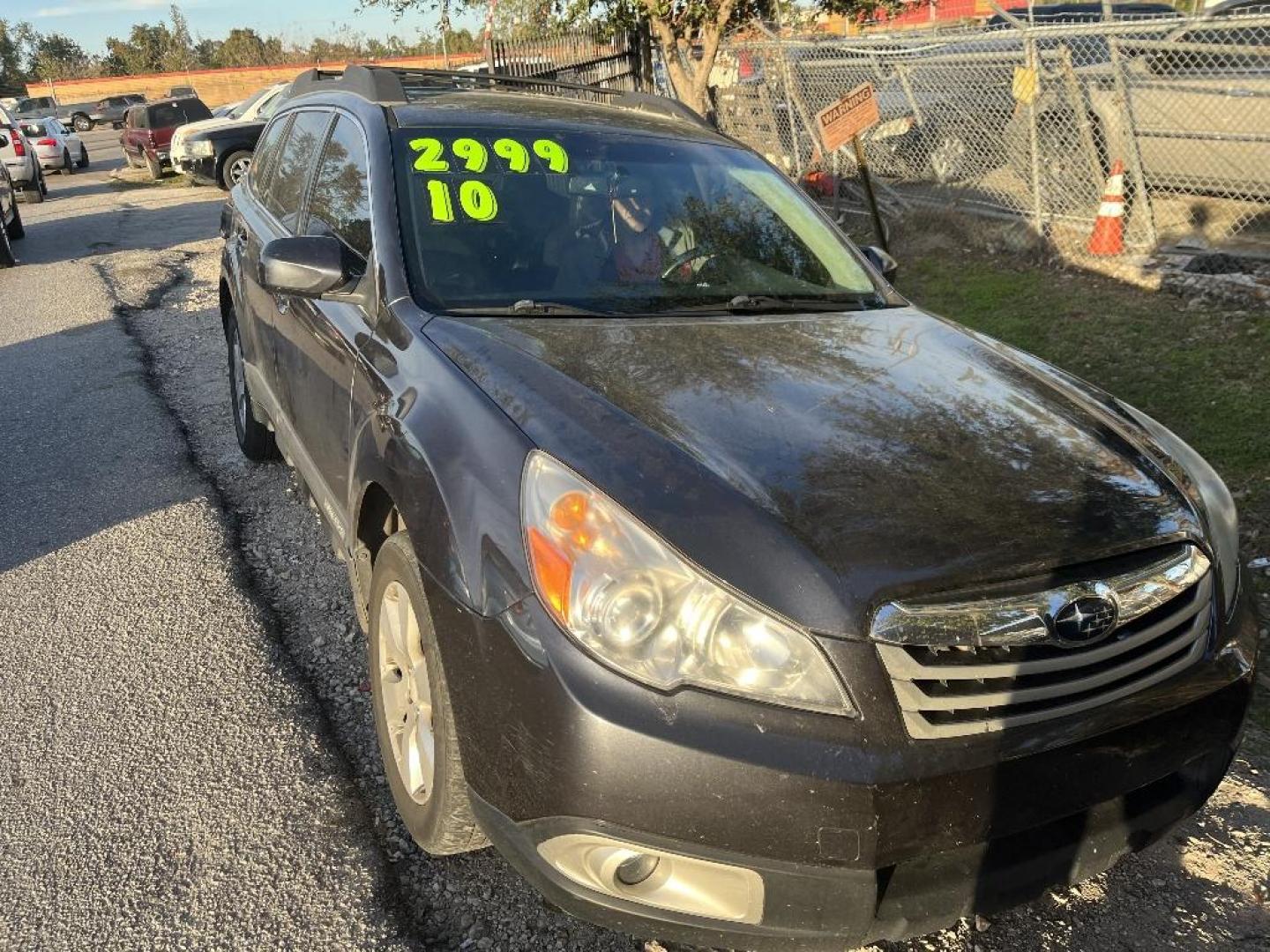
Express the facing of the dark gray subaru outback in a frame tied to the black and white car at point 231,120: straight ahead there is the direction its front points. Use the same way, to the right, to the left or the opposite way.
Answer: to the left

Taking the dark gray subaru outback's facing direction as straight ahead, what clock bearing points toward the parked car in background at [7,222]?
The parked car in background is roughly at 6 o'clock from the dark gray subaru outback.

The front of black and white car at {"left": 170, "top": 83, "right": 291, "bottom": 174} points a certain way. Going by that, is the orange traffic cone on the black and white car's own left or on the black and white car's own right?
on the black and white car's own left

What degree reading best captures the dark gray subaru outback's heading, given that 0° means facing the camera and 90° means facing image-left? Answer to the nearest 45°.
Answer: approximately 315°

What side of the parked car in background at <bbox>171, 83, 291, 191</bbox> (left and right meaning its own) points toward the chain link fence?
left

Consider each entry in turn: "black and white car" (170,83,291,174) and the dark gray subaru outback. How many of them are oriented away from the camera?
0

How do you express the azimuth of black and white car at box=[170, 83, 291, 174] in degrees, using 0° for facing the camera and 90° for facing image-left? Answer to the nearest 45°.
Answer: approximately 45°
